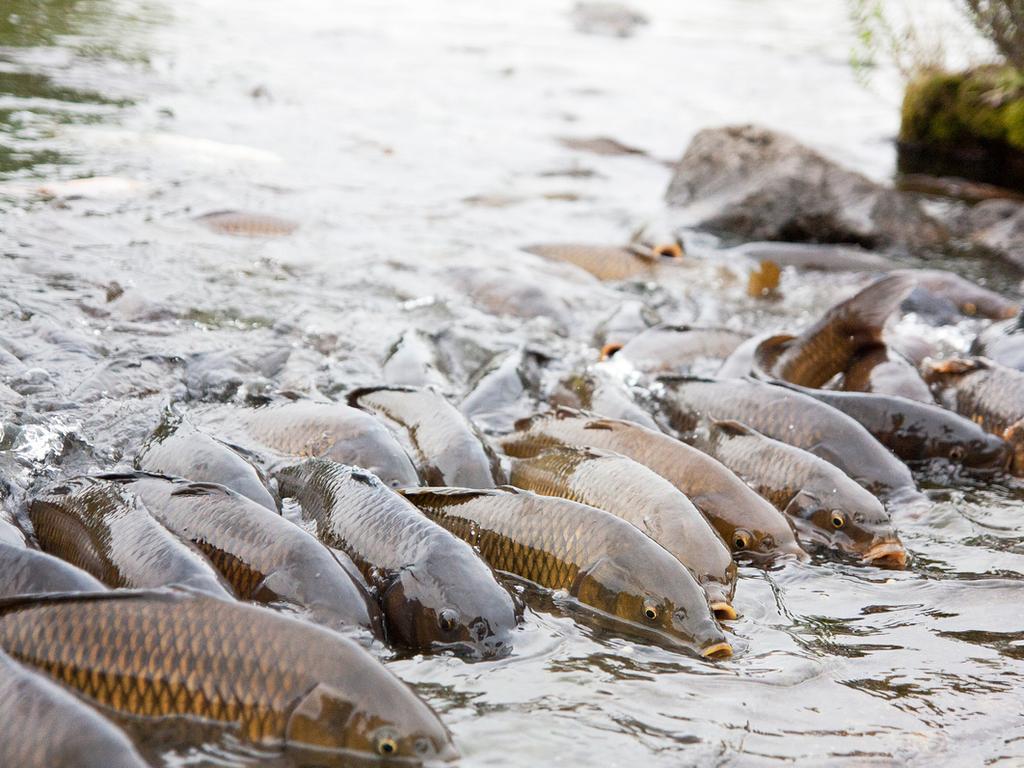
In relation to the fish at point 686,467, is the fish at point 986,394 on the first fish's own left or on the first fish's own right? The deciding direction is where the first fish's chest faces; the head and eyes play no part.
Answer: on the first fish's own left

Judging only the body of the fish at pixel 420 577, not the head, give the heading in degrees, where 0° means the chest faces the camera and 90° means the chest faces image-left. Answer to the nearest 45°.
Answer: approximately 315°

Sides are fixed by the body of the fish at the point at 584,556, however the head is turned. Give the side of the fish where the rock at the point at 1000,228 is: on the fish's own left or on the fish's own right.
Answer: on the fish's own left

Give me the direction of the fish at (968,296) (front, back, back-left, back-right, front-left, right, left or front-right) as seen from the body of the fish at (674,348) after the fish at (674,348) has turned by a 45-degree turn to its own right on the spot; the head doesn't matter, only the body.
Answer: right

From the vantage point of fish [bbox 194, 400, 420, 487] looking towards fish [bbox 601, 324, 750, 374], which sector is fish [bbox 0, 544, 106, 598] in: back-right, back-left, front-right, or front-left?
back-right

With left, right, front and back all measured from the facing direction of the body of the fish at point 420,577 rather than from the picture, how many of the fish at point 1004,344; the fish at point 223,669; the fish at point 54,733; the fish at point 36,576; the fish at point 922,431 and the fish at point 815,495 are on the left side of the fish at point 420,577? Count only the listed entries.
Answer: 3

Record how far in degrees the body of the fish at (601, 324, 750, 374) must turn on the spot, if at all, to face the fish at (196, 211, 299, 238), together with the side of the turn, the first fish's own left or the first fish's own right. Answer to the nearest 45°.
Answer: approximately 45° to the first fish's own right

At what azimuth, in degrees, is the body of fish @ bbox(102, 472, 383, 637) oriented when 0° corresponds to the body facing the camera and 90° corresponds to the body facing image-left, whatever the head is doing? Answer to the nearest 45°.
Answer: approximately 315°

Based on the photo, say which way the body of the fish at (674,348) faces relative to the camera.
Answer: to the viewer's left

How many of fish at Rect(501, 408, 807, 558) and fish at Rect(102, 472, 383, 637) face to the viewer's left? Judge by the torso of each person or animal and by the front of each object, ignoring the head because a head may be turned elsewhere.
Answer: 0

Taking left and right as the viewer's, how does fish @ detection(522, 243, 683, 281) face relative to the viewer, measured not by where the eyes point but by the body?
facing to the right of the viewer

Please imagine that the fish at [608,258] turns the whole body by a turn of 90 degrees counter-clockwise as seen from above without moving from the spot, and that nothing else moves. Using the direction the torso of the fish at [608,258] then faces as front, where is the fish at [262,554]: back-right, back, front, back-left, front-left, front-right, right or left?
back

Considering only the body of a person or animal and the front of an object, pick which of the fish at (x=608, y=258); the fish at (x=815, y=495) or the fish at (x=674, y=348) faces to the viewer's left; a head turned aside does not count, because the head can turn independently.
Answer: the fish at (x=674, y=348)

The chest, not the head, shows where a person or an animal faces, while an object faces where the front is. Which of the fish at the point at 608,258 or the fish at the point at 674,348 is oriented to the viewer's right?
the fish at the point at 608,258

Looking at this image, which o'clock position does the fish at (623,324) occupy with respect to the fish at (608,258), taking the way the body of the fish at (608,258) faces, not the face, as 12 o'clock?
the fish at (623,324) is roughly at 3 o'clock from the fish at (608,258).

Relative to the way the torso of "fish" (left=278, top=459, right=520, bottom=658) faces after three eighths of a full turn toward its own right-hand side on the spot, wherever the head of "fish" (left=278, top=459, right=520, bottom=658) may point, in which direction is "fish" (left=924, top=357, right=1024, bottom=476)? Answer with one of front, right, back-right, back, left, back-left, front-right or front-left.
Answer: back-right

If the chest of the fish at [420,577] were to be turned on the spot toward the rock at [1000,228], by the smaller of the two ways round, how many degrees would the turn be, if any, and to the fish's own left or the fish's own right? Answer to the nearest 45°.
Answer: approximately 90° to the fish's own left
